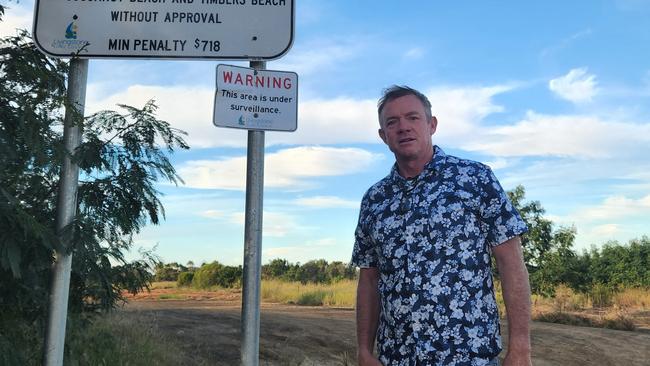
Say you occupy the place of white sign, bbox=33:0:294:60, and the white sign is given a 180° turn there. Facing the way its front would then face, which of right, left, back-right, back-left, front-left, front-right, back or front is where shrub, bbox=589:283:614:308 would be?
front-right

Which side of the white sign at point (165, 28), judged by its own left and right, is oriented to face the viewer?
front

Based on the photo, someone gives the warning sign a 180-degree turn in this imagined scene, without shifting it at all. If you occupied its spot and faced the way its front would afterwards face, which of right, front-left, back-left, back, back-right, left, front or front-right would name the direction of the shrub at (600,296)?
front-right

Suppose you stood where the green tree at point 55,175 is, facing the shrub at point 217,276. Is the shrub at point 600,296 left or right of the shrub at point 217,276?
right

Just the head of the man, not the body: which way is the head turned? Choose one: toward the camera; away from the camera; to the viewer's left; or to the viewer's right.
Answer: toward the camera

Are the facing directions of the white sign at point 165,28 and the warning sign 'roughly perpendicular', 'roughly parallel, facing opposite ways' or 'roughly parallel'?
roughly parallel

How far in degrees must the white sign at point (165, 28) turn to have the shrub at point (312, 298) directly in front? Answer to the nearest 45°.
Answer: approximately 180°

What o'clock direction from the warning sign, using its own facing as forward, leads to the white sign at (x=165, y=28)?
The white sign is roughly at 3 o'clock from the warning sign.

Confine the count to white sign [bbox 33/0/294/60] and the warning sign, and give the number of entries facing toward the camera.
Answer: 2

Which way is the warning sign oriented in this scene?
toward the camera

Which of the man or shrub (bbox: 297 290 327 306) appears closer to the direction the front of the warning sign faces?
the man
